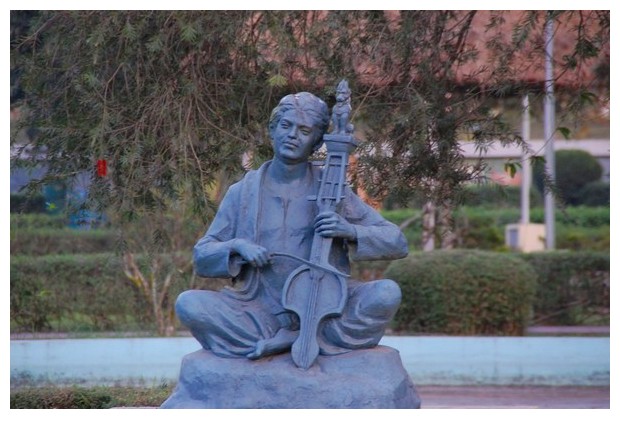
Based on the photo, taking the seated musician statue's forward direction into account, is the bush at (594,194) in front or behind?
behind

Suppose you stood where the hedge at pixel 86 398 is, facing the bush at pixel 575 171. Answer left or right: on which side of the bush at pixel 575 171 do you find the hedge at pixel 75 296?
left

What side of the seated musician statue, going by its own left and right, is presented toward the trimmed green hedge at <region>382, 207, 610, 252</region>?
back

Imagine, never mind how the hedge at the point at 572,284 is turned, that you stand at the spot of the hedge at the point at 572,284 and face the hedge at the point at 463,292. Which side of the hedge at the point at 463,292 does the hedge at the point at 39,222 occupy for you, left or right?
right

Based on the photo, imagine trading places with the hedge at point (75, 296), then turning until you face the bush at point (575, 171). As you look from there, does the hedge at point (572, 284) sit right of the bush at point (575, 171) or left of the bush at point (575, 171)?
right

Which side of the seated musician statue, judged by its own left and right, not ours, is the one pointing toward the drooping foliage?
back

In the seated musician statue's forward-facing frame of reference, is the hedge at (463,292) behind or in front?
behind

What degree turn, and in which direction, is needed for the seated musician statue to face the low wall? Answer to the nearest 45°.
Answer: approximately 180°

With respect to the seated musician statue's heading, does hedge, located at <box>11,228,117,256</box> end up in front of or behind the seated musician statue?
behind

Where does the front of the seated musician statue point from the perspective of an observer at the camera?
facing the viewer
